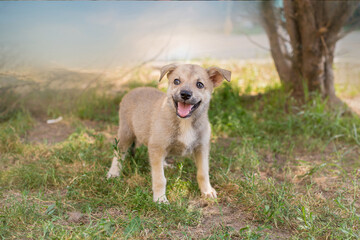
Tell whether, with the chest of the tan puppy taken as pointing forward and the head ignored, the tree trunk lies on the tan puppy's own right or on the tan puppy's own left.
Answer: on the tan puppy's own left
